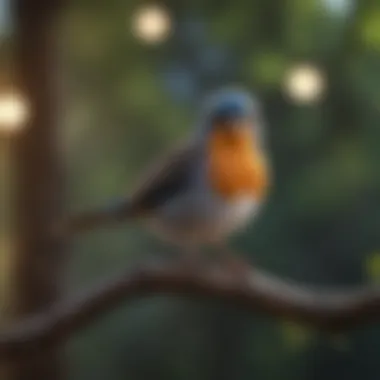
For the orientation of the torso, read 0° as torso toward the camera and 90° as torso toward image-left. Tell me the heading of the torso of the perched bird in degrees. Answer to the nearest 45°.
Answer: approximately 315°
